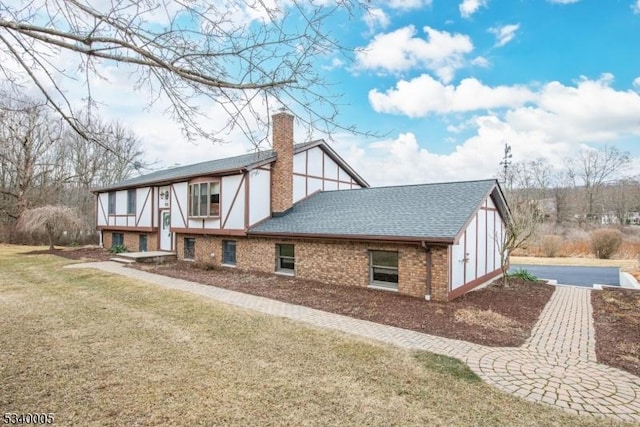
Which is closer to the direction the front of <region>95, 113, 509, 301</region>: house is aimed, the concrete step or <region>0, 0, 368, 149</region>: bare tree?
the bare tree

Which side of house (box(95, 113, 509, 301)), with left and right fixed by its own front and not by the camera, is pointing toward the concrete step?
right

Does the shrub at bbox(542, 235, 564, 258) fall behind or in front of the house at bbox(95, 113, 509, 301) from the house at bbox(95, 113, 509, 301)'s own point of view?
behind

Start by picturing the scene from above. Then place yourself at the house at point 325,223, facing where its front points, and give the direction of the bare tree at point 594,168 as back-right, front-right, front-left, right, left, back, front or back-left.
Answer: back

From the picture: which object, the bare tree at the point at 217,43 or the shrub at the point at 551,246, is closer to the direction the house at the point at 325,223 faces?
the bare tree

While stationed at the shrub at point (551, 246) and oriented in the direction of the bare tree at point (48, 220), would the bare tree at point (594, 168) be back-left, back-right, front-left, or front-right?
back-right

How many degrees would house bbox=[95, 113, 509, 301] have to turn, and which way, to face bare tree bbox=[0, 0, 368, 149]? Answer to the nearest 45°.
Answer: approximately 45° to its left

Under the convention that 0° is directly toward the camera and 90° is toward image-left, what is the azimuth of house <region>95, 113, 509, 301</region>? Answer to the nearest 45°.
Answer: approximately 45°

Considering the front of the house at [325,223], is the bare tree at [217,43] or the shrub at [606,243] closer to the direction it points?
the bare tree
